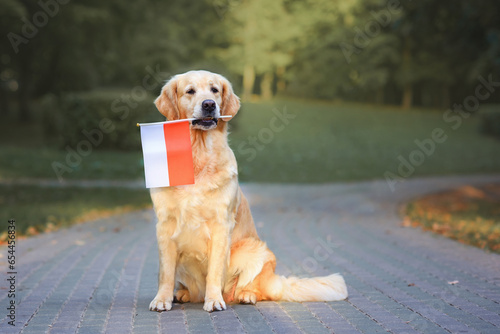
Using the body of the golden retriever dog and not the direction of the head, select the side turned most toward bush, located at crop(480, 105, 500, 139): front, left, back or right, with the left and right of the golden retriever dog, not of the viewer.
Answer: back

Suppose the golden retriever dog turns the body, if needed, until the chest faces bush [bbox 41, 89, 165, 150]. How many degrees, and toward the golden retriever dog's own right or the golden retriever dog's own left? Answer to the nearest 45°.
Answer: approximately 135° to the golden retriever dog's own right

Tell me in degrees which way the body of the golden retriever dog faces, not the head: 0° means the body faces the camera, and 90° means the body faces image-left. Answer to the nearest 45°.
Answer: approximately 45°
